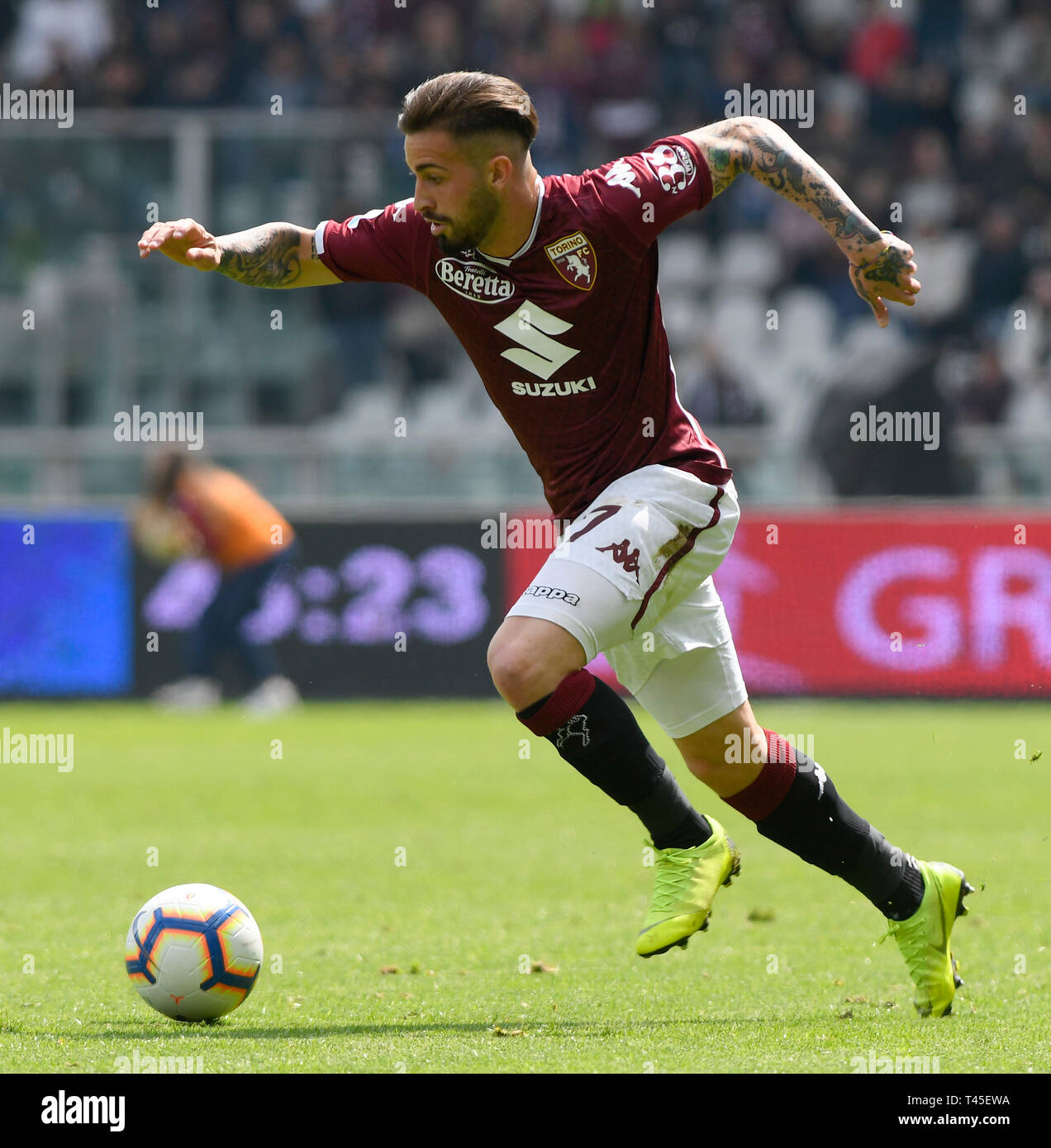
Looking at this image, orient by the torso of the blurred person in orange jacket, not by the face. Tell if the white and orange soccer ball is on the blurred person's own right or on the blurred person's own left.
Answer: on the blurred person's own left

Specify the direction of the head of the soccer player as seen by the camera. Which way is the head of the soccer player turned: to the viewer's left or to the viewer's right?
to the viewer's left

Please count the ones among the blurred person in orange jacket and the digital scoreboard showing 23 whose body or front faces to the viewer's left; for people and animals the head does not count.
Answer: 1

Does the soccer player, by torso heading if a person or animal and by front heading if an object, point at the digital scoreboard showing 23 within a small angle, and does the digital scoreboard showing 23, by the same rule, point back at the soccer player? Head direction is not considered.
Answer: no

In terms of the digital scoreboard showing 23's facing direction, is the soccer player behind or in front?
in front

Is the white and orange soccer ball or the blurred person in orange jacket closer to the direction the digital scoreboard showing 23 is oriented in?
the white and orange soccer ball

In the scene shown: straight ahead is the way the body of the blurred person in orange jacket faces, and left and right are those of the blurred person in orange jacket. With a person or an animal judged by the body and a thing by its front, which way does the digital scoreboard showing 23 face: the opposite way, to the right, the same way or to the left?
to the left

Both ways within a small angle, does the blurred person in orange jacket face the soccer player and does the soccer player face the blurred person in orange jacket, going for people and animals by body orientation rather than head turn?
no

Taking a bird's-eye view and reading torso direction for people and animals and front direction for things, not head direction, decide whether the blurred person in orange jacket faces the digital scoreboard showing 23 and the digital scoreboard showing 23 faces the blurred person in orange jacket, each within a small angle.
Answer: no

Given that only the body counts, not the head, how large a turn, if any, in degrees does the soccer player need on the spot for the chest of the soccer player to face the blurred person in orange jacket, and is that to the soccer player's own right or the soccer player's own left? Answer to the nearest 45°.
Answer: approximately 135° to the soccer player's own right

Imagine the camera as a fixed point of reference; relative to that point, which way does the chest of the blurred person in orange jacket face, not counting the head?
to the viewer's left

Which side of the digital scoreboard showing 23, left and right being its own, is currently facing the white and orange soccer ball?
front

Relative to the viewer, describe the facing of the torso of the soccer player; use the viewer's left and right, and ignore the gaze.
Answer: facing the viewer and to the left of the viewer

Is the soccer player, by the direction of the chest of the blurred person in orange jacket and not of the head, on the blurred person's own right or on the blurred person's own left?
on the blurred person's own left

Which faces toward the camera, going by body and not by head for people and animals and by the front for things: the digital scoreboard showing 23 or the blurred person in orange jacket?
the digital scoreboard showing 23

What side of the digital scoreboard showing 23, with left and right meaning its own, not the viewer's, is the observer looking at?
front
